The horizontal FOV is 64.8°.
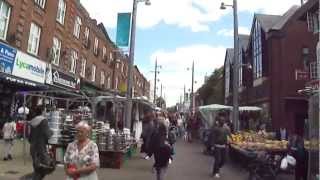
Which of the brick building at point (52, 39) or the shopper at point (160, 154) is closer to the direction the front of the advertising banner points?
the shopper

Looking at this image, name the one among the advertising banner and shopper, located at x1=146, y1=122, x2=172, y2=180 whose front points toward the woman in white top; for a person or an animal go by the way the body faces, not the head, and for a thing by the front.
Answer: the advertising banner

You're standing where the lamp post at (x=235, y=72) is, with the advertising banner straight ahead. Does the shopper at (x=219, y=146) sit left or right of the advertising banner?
left

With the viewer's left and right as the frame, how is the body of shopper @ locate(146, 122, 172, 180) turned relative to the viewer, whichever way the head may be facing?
facing away from the viewer

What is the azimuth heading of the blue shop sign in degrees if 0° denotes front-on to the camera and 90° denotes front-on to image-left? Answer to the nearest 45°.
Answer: approximately 315°

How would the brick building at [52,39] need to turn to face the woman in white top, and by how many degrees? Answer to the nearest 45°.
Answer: approximately 45° to its right
